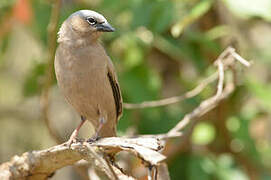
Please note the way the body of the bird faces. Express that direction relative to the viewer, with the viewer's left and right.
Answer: facing the viewer and to the left of the viewer

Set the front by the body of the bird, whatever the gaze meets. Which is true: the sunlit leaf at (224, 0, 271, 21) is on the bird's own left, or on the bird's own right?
on the bird's own left
